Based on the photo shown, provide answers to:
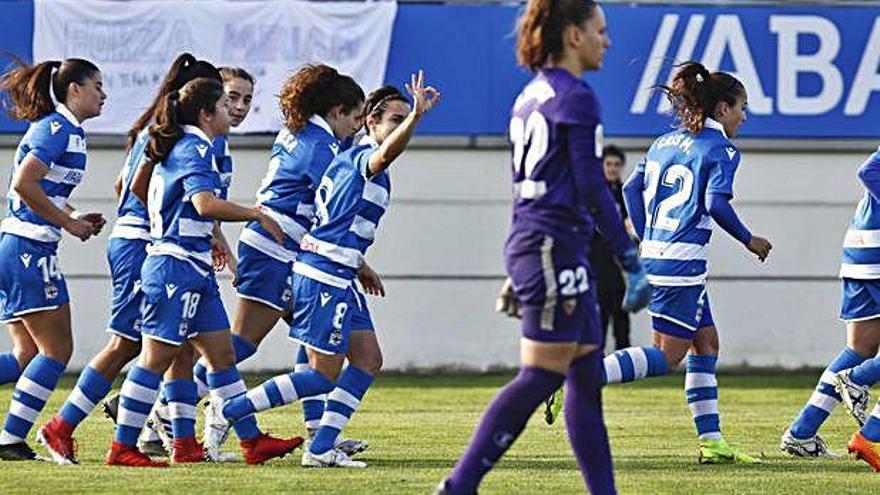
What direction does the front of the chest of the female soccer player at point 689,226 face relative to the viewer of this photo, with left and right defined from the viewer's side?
facing away from the viewer and to the right of the viewer

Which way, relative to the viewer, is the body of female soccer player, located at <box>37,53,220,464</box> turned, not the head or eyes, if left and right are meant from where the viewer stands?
facing to the right of the viewer

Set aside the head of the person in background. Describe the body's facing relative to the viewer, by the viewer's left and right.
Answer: facing the viewer

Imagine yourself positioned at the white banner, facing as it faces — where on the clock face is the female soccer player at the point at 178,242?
The female soccer player is roughly at 12 o'clock from the white banner.

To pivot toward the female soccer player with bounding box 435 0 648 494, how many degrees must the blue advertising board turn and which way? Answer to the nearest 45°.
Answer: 0° — it already faces them

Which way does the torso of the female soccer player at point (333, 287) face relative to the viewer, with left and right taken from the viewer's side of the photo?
facing to the right of the viewer

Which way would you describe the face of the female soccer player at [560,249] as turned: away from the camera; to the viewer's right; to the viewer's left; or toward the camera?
to the viewer's right

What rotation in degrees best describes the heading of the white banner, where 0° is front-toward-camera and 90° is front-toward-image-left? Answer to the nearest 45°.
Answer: approximately 0°

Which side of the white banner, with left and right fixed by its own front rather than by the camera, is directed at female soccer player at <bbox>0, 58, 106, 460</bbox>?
front

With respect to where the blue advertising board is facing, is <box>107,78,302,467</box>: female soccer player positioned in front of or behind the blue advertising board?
in front

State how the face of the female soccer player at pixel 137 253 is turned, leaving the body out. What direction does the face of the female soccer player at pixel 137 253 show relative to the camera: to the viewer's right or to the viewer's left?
to the viewer's right
